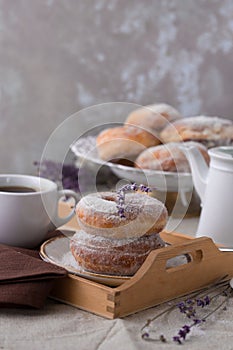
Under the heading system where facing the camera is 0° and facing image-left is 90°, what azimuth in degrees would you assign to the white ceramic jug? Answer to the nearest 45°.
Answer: approximately 90°

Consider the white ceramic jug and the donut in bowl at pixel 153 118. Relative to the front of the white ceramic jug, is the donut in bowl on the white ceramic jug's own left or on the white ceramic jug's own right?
on the white ceramic jug's own right
